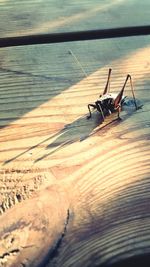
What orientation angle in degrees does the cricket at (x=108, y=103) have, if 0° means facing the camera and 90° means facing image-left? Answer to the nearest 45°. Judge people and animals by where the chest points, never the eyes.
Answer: approximately 45°
